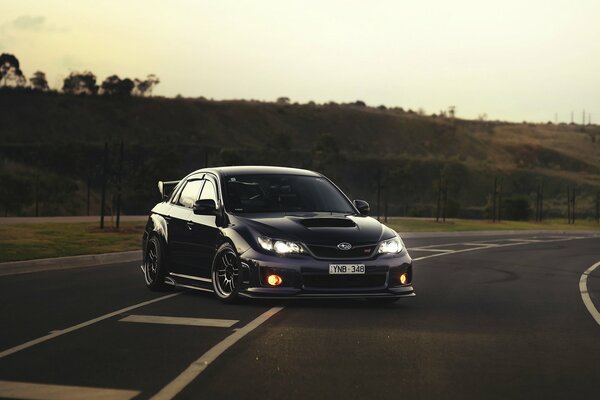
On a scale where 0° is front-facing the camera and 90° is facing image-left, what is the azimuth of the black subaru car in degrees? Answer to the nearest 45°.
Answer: approximately 315°
